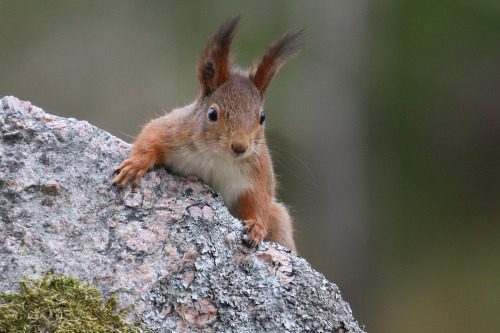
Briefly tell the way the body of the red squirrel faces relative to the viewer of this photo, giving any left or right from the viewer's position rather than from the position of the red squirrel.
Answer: facing the viewer
